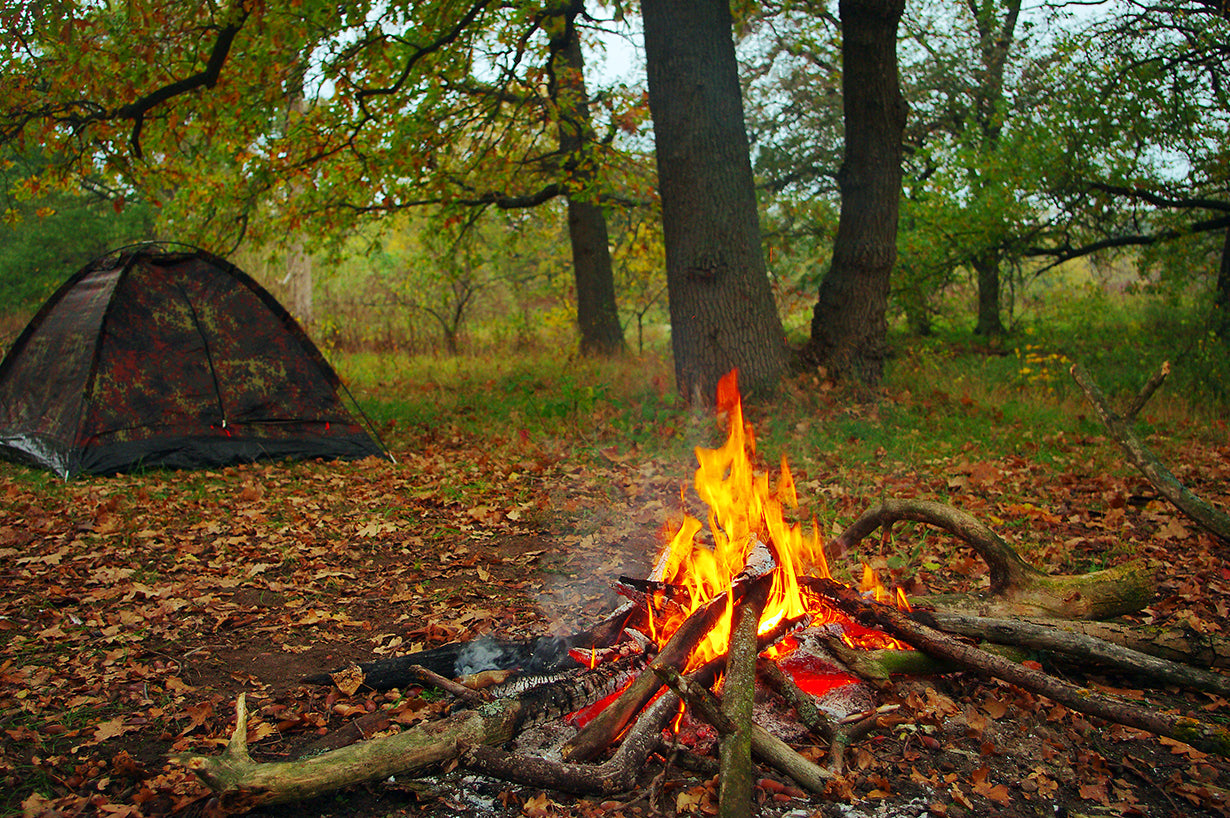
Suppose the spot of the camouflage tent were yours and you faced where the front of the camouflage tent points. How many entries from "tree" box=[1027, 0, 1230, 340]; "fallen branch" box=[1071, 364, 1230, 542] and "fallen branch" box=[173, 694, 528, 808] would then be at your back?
0

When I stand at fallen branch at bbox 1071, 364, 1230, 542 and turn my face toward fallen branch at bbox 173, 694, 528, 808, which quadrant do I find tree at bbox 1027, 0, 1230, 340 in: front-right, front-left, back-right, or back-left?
back-right

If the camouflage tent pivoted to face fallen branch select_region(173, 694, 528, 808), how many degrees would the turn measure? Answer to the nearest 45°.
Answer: approximately 45° to its right

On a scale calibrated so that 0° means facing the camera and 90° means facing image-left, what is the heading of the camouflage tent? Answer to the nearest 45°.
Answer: approximately 315°

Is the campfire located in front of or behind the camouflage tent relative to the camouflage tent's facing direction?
in front

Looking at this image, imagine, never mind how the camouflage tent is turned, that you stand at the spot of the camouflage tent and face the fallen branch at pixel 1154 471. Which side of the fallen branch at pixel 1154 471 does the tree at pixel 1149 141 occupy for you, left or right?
left
